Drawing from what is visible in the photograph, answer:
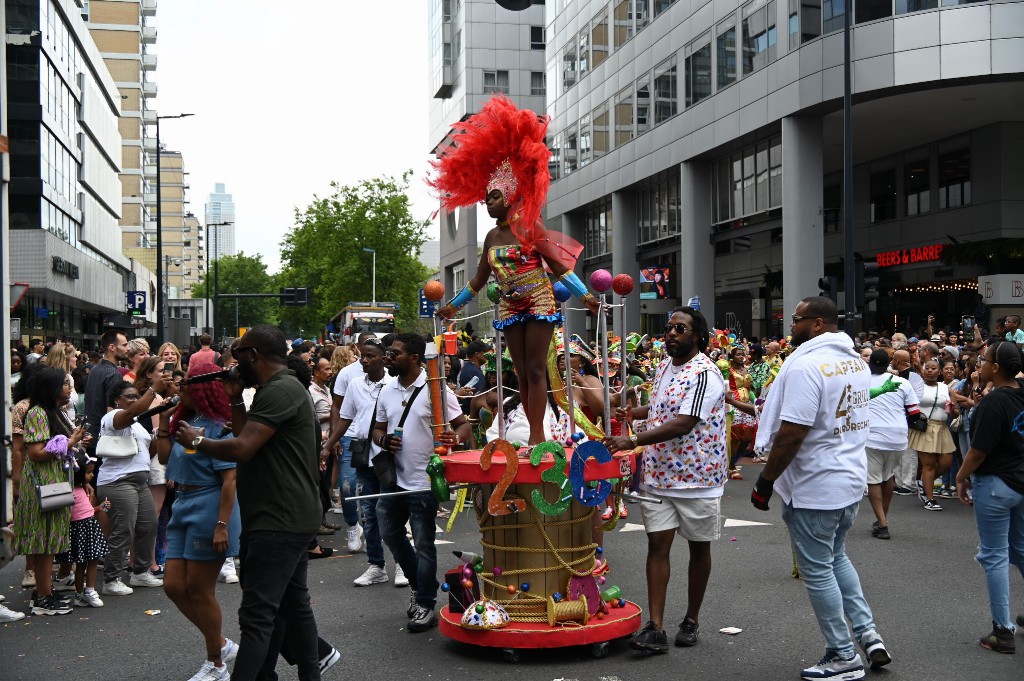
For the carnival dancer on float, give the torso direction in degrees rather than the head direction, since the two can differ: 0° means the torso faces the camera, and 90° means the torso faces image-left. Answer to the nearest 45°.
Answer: approximately 45°

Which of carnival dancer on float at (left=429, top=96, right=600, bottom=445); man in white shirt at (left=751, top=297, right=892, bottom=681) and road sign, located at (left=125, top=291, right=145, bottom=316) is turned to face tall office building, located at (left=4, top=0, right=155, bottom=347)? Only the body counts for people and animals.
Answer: the man in white shirt

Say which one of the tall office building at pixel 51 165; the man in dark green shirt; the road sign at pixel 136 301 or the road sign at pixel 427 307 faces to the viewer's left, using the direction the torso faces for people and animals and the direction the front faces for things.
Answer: the man in dark green shirt

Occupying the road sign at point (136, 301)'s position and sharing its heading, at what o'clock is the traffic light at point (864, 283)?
The traffic light is roughly at 11 o'clock from the road sign.

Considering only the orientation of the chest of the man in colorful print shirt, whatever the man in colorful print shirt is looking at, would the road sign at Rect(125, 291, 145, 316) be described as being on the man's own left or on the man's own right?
on the man's own right

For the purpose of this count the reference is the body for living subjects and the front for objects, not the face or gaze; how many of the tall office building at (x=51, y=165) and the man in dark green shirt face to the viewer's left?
1

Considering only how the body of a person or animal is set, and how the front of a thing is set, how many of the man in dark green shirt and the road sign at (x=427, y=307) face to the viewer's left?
1

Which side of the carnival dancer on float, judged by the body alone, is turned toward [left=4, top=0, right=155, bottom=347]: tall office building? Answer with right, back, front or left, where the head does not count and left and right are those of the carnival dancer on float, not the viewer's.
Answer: right

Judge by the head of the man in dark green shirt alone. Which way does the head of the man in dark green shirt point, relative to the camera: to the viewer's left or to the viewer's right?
to the viewer's left

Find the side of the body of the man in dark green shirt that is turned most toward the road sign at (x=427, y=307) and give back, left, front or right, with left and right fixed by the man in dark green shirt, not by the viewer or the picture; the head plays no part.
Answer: right

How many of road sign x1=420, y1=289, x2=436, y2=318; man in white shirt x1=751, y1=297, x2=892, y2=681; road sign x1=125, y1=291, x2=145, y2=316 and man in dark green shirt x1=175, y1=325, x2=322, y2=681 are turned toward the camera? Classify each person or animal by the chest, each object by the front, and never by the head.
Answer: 2
